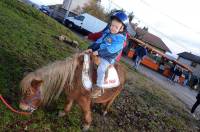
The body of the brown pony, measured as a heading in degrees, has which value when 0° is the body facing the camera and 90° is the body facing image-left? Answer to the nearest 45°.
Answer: approximately 45°

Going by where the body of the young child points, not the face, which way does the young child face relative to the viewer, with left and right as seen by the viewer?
facing the viewer and to the left of the viewer
